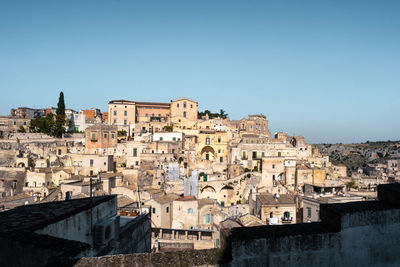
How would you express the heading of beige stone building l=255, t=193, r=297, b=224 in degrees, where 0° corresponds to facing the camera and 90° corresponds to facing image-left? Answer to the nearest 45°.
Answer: approximately 0°

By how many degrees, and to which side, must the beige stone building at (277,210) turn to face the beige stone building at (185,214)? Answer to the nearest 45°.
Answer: approximately 90° to its right

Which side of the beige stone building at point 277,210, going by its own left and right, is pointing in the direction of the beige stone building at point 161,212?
right
